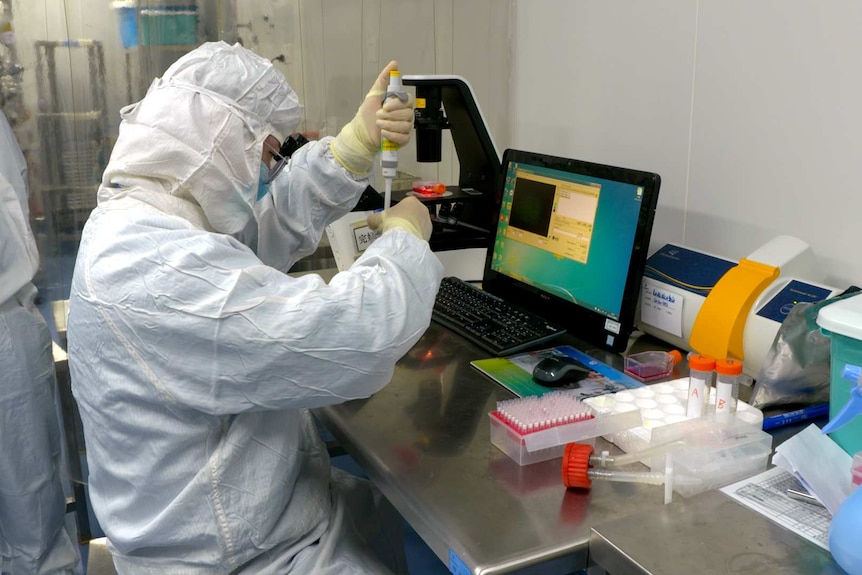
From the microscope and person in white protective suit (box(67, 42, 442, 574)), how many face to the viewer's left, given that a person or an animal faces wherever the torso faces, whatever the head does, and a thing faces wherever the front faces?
1

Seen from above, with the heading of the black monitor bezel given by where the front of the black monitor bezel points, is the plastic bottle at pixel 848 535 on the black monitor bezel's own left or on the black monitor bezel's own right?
on the black monitor bezel's own left

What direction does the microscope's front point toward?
to the viewer's left

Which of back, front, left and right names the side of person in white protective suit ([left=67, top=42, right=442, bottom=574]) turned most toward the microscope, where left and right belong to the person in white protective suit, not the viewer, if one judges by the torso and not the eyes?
front

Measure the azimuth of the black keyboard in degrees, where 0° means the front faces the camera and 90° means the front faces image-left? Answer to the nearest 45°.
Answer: approximately 45°

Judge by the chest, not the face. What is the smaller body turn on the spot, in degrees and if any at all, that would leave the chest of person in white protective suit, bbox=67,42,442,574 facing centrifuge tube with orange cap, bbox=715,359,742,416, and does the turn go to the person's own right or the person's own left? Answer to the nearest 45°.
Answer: approximately 45° to the person's own right

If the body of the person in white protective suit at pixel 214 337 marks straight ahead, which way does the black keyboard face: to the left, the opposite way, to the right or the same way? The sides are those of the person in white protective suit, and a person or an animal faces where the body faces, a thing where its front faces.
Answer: the opposite way

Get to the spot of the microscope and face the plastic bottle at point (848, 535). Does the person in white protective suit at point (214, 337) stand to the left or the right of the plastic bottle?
right

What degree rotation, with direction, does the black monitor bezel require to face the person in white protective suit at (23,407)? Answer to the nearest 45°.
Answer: approximately 45° to its right

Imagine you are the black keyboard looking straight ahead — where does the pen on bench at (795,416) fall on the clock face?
The pen on bench is roughly at 9 o'clock from the black keyboard.

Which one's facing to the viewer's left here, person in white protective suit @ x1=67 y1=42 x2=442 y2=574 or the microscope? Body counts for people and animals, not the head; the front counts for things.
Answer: the microscope

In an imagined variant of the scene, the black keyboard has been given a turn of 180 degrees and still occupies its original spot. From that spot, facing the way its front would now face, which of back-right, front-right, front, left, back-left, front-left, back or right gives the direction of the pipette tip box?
back-right

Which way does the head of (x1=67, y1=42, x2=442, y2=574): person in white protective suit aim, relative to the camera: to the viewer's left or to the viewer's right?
to the viewer's right
